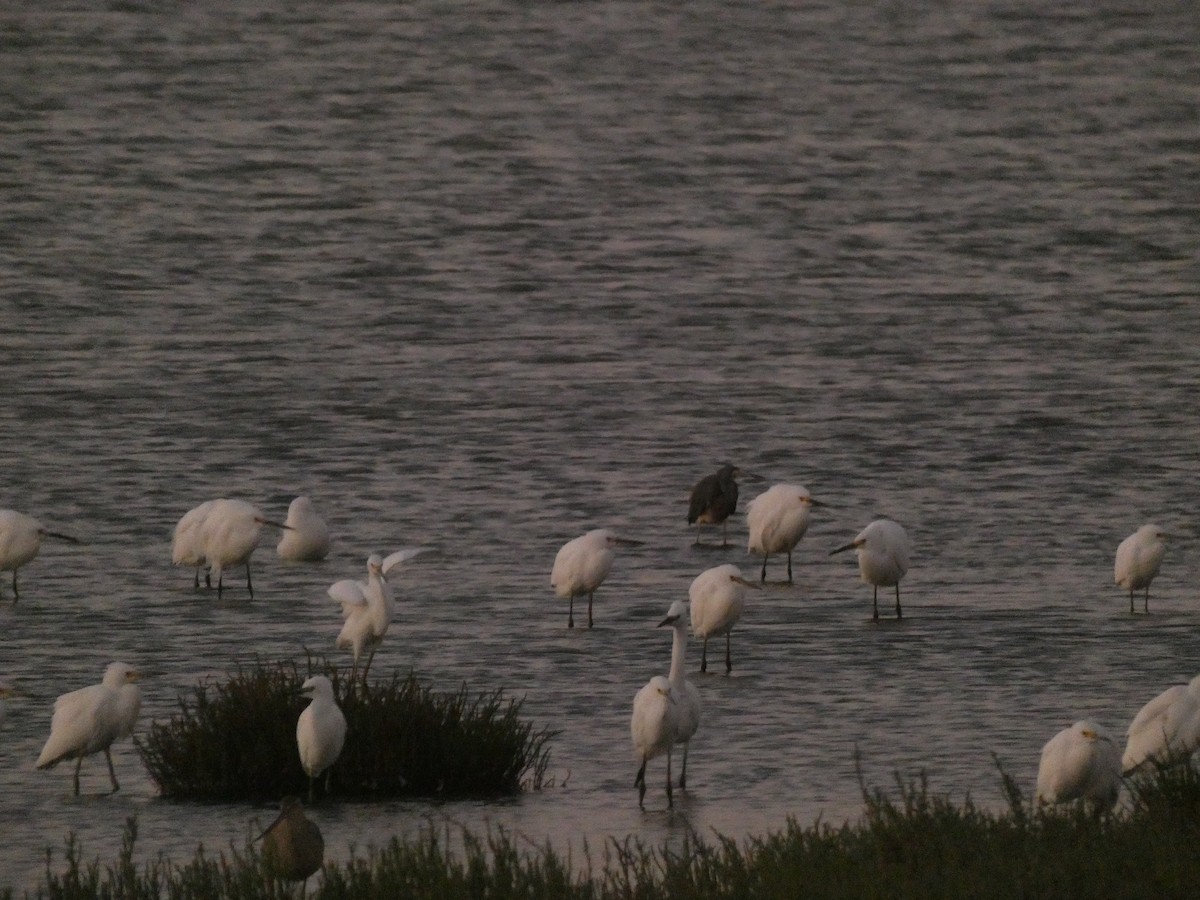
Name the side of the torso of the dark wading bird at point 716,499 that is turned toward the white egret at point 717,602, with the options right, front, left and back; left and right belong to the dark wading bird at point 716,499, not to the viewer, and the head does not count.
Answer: right

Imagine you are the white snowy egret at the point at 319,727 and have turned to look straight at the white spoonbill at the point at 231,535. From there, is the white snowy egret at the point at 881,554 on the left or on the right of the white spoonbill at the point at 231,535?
right

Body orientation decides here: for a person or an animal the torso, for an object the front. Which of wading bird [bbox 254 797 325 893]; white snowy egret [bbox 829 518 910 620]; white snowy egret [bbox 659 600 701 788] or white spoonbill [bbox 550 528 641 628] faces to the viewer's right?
white spoonbill [bbox 550 528 641 628]

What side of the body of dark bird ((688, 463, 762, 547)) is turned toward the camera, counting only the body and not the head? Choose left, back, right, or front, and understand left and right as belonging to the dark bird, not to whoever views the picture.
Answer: right

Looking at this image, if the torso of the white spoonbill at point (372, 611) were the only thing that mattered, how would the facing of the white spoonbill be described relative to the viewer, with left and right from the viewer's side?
facing the viewer and to the right of the viewer

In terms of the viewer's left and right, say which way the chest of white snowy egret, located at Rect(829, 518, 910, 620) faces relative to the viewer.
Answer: facing the viewer and to the left of the viewer

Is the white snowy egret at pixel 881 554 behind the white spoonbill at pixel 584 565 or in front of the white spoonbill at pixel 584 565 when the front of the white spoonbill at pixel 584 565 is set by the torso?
in front

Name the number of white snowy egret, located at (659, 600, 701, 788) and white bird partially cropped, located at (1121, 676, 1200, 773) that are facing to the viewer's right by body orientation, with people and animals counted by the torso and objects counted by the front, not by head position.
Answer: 1

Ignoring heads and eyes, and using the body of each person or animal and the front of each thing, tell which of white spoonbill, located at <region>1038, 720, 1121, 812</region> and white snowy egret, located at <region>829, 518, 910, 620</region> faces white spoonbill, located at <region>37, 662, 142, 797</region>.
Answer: white snowy egret, located at <region>829, 518, 910, 620</region>

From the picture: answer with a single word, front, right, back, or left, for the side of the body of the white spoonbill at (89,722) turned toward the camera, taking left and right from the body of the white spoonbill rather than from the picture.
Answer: right

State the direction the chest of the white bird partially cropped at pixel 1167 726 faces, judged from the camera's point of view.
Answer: to the viewer's right

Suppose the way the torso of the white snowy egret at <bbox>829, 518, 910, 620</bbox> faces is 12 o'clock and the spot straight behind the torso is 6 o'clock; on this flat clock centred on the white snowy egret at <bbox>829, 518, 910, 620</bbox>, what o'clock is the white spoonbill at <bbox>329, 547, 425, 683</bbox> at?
the white spoonbill at <bbox>329, 547, 425, 683</bbox> is roughly at 12 o'clock from the white snowy egret at <bbox>829, 518, 910, 620</bbox>.
